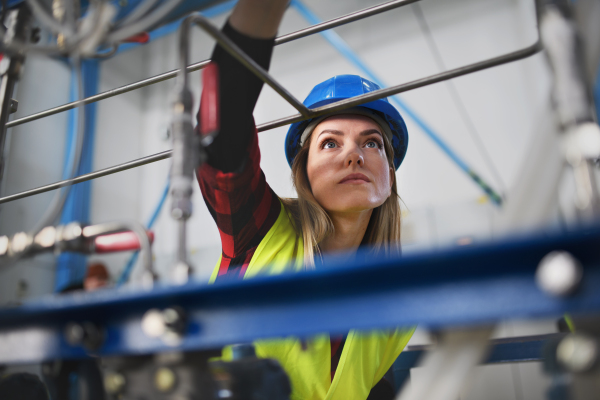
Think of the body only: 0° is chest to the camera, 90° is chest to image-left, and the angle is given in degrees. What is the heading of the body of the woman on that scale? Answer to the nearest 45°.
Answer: approximately 0°

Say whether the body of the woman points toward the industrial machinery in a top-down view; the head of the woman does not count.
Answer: yes
